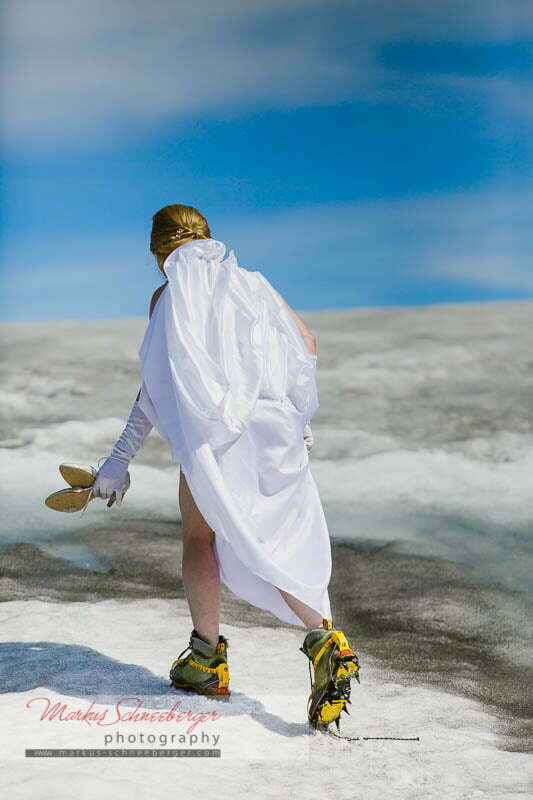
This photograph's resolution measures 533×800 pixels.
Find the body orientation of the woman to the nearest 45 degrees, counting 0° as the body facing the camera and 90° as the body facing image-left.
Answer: approximately 135°

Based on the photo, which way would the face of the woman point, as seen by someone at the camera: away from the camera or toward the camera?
away from the camera
